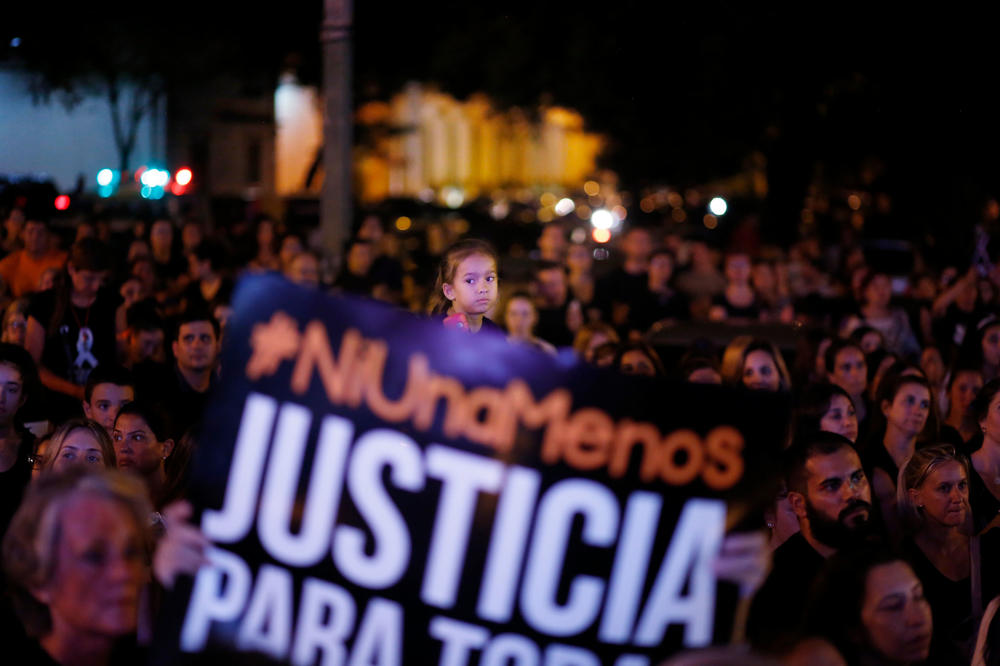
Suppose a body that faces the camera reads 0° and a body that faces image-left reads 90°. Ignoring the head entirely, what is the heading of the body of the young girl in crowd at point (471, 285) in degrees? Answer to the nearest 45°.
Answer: approximately 315°
